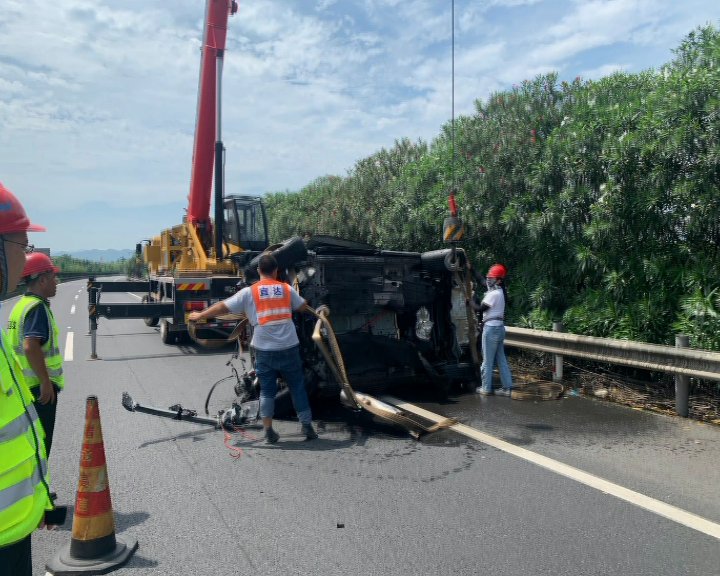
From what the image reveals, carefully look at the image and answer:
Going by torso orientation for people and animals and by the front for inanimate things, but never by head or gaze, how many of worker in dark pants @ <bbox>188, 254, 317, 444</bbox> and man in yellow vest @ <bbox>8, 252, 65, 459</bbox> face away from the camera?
1

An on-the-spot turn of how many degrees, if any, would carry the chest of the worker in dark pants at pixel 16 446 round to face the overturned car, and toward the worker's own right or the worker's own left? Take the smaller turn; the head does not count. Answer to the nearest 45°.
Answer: approximately 45° to the worker's own left

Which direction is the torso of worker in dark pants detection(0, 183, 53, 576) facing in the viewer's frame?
to the viewer's right

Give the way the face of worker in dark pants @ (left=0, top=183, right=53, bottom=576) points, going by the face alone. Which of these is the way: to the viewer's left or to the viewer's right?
to the viewer's right

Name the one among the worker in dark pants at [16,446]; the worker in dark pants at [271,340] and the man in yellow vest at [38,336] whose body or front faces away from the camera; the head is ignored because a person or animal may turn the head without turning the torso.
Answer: the worker in dark pants at [271,340]

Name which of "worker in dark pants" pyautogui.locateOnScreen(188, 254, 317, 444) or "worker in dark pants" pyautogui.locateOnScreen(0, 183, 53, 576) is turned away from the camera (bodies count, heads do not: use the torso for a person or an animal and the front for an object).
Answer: "worker in dark pants" pyautogui.locateOnScreen(188, 254, 317, 444)

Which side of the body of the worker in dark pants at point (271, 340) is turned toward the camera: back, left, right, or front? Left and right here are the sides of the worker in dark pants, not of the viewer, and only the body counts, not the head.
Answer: back

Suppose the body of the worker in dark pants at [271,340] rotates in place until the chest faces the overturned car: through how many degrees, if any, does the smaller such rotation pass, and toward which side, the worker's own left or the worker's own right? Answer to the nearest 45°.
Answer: approximately 45° to the worker's own right

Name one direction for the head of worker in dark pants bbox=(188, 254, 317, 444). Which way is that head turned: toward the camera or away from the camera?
away from the camera

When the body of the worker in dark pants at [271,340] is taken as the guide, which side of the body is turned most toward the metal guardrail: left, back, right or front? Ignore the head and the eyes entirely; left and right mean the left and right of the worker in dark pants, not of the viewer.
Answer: right

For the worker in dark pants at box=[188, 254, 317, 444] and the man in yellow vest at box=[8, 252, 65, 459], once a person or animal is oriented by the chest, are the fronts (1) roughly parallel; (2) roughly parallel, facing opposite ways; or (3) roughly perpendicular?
roughly perpendicular

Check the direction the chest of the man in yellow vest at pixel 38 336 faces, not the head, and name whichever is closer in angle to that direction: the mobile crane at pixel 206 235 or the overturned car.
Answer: the overturned car

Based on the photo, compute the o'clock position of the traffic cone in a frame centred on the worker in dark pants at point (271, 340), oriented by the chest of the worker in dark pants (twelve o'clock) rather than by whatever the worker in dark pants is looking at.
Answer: The traffic cone is roughly at 7 o'clock from the worker in dark pants.

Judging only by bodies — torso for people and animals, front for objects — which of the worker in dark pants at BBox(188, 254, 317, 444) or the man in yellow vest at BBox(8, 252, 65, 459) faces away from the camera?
the worker in dark pants

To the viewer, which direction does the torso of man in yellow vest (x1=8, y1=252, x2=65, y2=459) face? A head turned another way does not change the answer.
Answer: to the viewer's right
